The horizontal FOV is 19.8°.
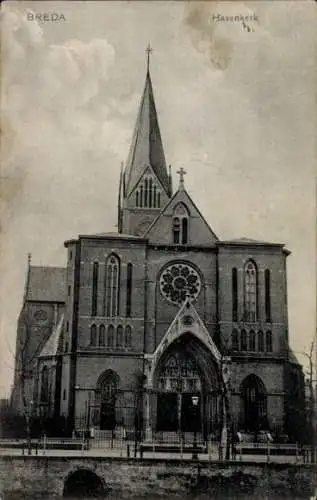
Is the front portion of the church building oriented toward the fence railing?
yes

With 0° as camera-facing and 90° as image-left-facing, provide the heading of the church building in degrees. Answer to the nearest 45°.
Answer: approximately 0°

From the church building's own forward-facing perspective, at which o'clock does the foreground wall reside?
The foreground wall is roughly at 12 o'clock from the church building.
